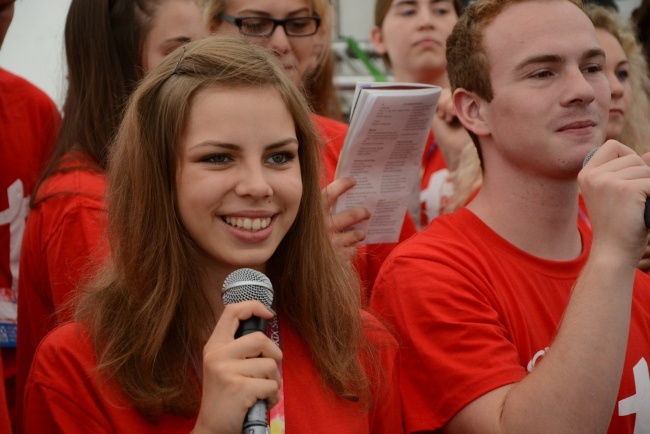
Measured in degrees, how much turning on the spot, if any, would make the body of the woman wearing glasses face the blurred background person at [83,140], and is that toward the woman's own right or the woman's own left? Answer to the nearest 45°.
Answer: approximately 90° to the woman's own right

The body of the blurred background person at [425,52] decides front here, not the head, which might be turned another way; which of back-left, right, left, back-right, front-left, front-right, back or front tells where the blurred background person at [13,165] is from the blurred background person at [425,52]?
right

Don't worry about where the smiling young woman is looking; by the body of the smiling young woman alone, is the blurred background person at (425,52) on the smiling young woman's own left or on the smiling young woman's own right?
on the smiling young woman's own left

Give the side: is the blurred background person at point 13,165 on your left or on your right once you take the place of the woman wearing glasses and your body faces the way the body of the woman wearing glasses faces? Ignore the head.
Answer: on your right

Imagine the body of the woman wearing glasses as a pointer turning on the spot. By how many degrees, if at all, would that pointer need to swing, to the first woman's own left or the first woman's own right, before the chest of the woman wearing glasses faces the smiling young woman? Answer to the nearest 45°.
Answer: approximately 45° to the first woman's own right

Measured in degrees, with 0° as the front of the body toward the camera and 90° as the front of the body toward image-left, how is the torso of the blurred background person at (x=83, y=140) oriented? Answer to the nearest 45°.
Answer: approximately 270°

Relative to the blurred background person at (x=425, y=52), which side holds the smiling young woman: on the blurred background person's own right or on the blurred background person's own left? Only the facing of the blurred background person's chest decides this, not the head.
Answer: on the blurred background person's own right

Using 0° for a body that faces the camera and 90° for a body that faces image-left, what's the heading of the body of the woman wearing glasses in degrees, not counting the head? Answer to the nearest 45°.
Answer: approximately 315°

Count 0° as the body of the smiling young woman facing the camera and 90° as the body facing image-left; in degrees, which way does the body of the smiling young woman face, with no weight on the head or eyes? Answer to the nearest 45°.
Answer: approximately 315°
